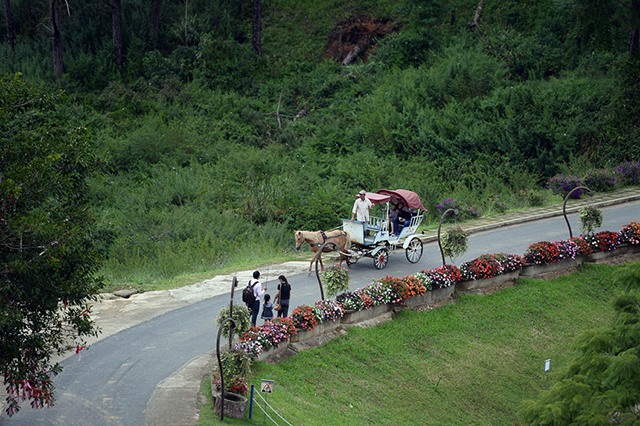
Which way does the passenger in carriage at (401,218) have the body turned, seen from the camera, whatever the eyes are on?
to the viewer's left

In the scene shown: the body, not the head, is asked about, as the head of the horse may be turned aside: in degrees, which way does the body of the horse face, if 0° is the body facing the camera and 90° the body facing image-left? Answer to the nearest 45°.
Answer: approximately 90°

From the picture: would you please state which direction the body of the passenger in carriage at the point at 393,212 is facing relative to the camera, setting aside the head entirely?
to the viewer's left

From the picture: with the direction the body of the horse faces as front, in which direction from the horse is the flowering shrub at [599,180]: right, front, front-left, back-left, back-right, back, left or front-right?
back-right

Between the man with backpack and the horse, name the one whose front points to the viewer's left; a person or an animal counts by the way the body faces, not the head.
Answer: the horse

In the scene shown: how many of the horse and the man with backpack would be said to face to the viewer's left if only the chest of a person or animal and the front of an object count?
1

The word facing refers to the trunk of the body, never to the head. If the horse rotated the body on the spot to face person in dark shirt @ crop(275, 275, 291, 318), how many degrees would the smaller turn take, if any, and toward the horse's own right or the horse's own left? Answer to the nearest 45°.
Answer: approximately 90° to the horse's own left

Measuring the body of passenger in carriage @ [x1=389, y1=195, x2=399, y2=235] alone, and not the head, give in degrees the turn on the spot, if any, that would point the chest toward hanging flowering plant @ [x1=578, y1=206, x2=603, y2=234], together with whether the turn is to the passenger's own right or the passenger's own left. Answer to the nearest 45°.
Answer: approximately 180°

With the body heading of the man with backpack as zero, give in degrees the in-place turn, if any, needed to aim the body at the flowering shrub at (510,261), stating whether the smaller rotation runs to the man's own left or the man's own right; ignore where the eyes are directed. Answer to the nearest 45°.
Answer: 0° — they already face it

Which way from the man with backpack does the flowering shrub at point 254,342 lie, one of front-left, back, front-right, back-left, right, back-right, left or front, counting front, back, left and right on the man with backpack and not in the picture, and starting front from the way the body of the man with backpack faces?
back-right

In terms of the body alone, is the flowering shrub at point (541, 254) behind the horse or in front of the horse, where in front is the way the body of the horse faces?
behind

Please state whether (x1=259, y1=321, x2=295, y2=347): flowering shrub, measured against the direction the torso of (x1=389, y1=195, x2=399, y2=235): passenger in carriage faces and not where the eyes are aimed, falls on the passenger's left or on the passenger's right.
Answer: on the passenger's left
